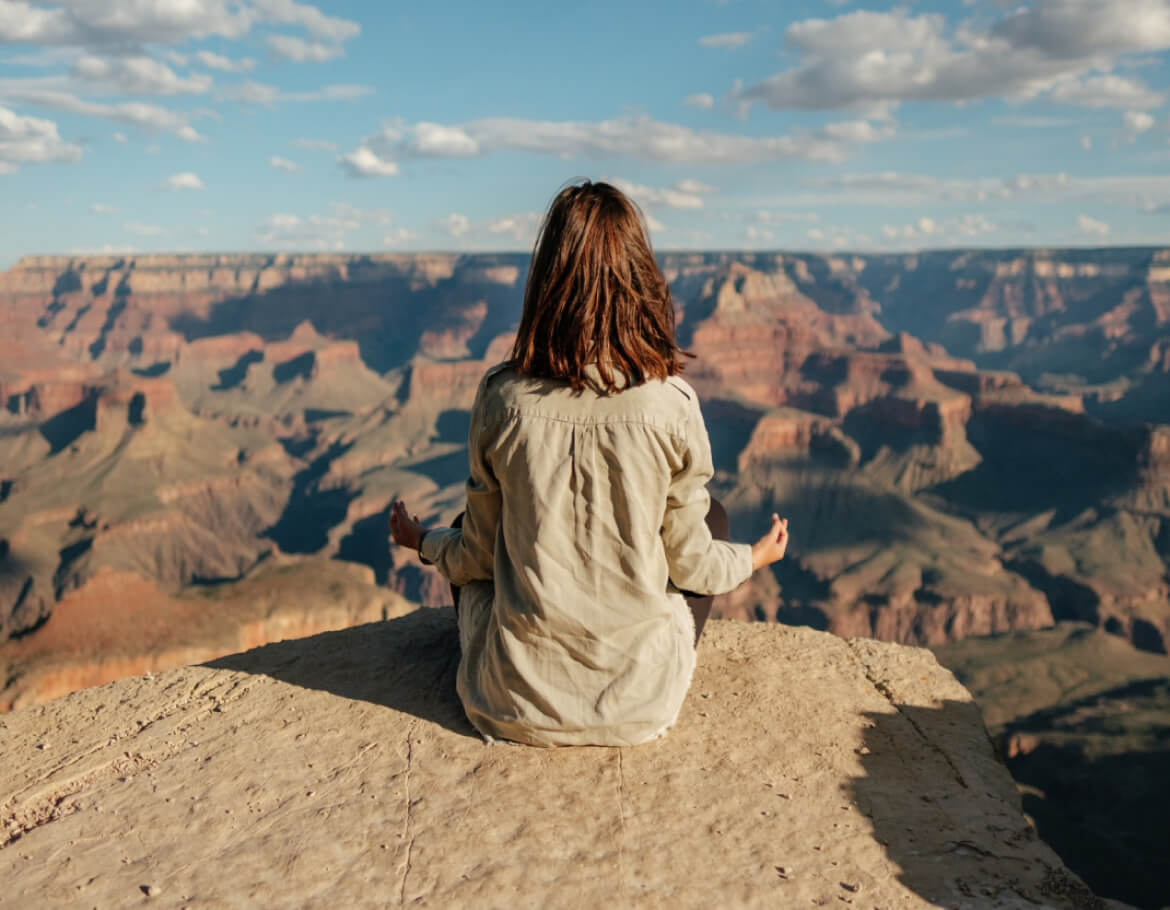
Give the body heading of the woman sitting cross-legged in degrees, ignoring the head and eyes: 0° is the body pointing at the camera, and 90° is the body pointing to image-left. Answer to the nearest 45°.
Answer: approximately 180°

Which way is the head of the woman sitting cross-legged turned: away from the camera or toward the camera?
away from the camera
